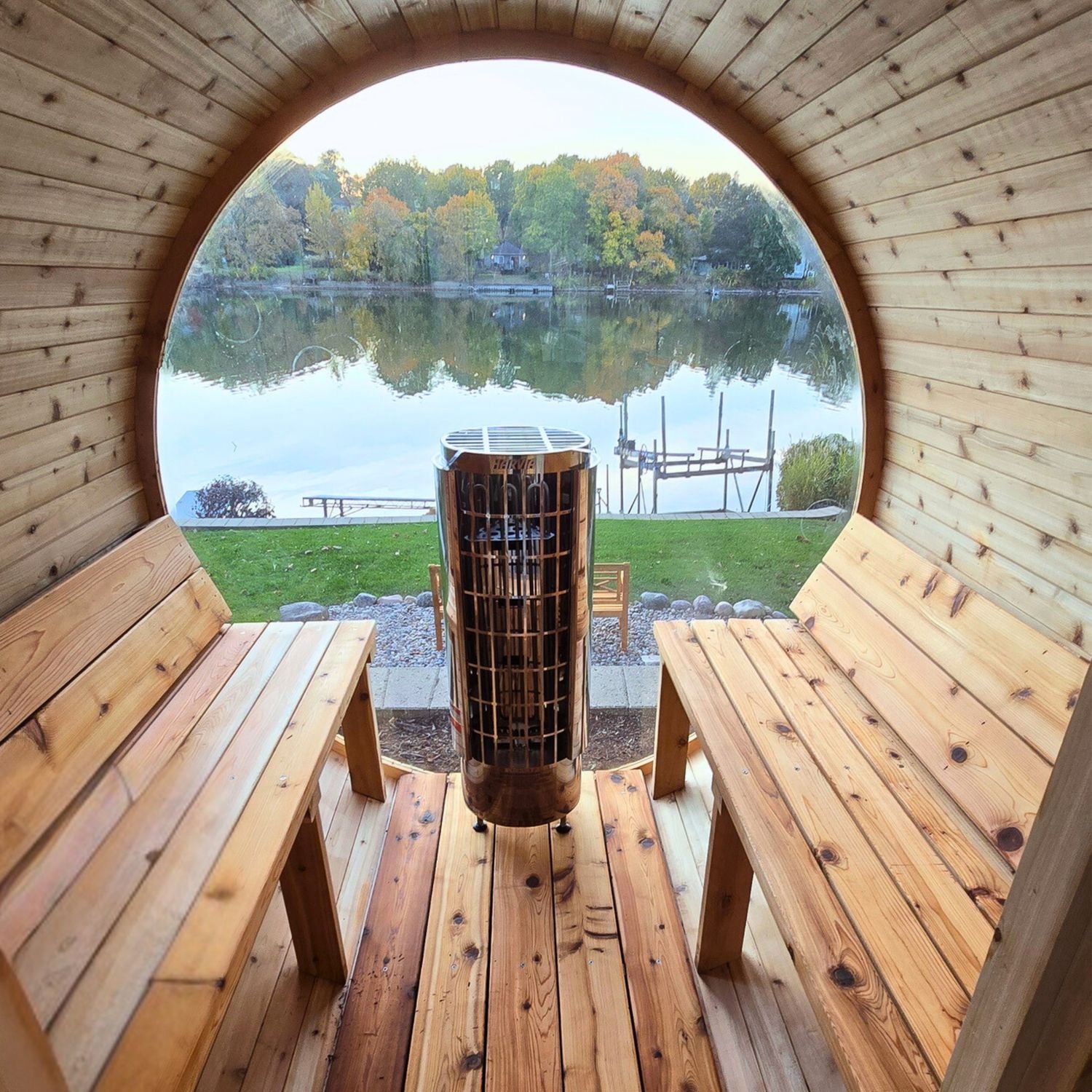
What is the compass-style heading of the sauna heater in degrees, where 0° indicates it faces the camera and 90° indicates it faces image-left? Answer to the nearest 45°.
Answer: approximately 0°

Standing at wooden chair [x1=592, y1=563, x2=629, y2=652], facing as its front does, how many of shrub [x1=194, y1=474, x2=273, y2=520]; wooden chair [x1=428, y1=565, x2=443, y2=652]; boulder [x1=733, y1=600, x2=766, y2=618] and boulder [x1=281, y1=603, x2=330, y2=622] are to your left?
3

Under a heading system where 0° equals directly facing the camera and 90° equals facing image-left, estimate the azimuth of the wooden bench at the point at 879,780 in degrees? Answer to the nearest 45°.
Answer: approximately 45°

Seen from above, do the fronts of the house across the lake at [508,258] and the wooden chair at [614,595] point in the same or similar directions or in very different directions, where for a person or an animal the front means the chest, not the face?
very different directions

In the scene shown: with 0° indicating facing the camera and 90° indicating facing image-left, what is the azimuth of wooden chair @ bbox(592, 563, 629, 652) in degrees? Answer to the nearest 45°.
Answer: approximately 180°

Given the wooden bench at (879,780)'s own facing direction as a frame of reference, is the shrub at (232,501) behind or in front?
in front

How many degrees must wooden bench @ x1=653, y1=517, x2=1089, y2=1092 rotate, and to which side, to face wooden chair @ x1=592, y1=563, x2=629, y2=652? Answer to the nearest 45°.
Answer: approximately 90° to its right

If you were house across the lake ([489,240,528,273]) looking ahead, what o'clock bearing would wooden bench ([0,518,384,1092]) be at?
The wooden bench is roughly at 1 o'clock from the house across the lake.

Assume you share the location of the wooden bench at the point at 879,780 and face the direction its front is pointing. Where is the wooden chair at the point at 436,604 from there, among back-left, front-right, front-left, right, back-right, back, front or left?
front-right

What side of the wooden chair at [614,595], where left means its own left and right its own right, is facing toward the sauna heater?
back

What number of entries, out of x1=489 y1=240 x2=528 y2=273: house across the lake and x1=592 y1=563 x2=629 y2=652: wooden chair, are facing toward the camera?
1

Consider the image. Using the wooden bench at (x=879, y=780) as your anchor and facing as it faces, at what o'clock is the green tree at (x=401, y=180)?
The green tree is roughly at 2 o'clock from the wooden bench.

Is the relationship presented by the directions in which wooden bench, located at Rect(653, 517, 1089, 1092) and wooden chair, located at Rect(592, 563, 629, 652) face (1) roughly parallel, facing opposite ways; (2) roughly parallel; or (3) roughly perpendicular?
roughly perpendicular

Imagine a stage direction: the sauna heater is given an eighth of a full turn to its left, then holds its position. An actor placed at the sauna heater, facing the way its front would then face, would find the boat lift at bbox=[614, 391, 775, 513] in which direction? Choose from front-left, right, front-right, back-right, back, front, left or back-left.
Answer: left
